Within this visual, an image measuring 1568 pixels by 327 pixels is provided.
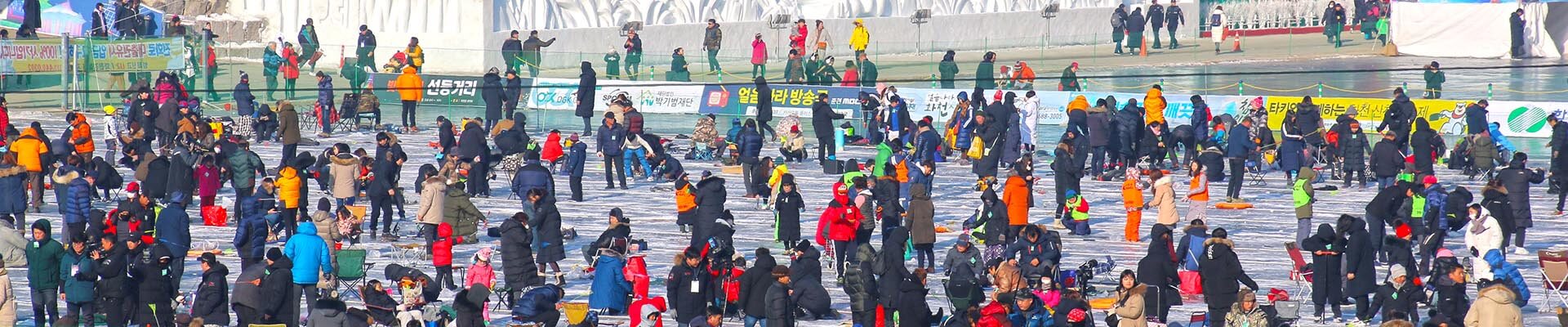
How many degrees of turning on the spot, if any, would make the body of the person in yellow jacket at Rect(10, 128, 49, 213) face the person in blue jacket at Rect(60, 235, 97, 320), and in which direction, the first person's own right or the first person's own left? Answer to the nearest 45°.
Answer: approximately 180°

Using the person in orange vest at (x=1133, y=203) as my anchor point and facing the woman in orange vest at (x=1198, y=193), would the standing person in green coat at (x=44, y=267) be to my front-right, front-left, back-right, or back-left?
back-left

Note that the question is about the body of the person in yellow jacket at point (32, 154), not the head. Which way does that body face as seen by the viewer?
away from the camera

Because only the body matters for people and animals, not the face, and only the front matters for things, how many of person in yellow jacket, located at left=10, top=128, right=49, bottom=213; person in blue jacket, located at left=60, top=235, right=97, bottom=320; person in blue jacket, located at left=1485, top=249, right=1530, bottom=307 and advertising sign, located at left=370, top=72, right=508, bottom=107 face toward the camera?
2

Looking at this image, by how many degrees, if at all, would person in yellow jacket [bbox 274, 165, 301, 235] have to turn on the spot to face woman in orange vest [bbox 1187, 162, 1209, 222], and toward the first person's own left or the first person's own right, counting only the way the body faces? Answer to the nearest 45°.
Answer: approximately 90° to the first person's own right

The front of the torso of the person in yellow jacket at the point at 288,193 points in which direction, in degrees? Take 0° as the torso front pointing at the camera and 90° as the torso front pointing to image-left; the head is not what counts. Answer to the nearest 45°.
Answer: approximately 180°

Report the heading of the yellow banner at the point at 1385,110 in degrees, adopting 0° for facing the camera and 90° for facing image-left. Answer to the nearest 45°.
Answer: approximately 0°

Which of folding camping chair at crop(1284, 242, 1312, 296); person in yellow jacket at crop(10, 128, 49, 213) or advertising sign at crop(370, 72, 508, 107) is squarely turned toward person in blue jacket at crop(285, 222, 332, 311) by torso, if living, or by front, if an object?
the advertising sign
